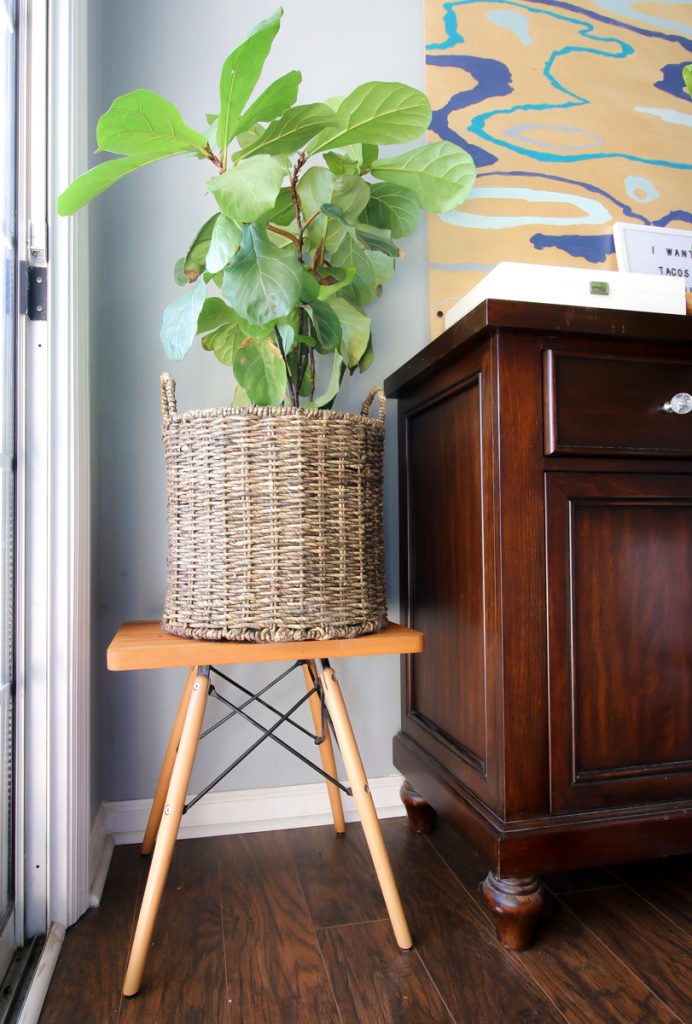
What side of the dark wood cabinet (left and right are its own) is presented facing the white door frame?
right

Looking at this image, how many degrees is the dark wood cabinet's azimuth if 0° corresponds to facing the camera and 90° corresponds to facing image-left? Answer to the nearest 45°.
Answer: approximately 0°

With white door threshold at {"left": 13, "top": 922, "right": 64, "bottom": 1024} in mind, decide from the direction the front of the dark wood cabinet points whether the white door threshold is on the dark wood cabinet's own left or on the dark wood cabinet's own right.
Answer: on the dark wood cabinet's own right
